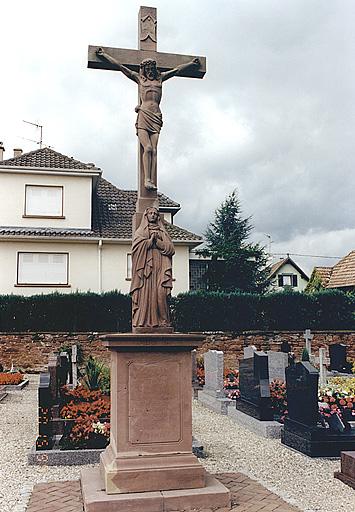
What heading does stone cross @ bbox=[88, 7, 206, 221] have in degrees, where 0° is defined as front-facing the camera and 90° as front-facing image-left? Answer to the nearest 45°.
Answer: approximately 0°

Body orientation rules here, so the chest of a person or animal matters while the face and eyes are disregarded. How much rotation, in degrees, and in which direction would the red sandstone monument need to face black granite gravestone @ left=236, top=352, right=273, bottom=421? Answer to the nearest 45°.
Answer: approximately 180°

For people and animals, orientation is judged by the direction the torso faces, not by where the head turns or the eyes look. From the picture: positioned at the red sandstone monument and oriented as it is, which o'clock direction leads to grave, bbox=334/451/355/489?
The grave is roughly at 8 o'clock from the red sandstone monument.

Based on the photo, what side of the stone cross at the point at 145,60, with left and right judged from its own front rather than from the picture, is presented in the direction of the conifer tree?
back

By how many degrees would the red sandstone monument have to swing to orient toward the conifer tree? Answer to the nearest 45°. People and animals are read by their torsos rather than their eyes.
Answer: approximately 180°

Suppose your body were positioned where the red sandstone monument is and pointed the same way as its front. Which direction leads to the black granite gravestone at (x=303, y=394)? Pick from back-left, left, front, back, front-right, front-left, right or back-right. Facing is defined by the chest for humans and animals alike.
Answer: back-left

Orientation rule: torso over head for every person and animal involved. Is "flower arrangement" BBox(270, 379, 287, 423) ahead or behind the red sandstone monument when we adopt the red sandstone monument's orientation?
behind
